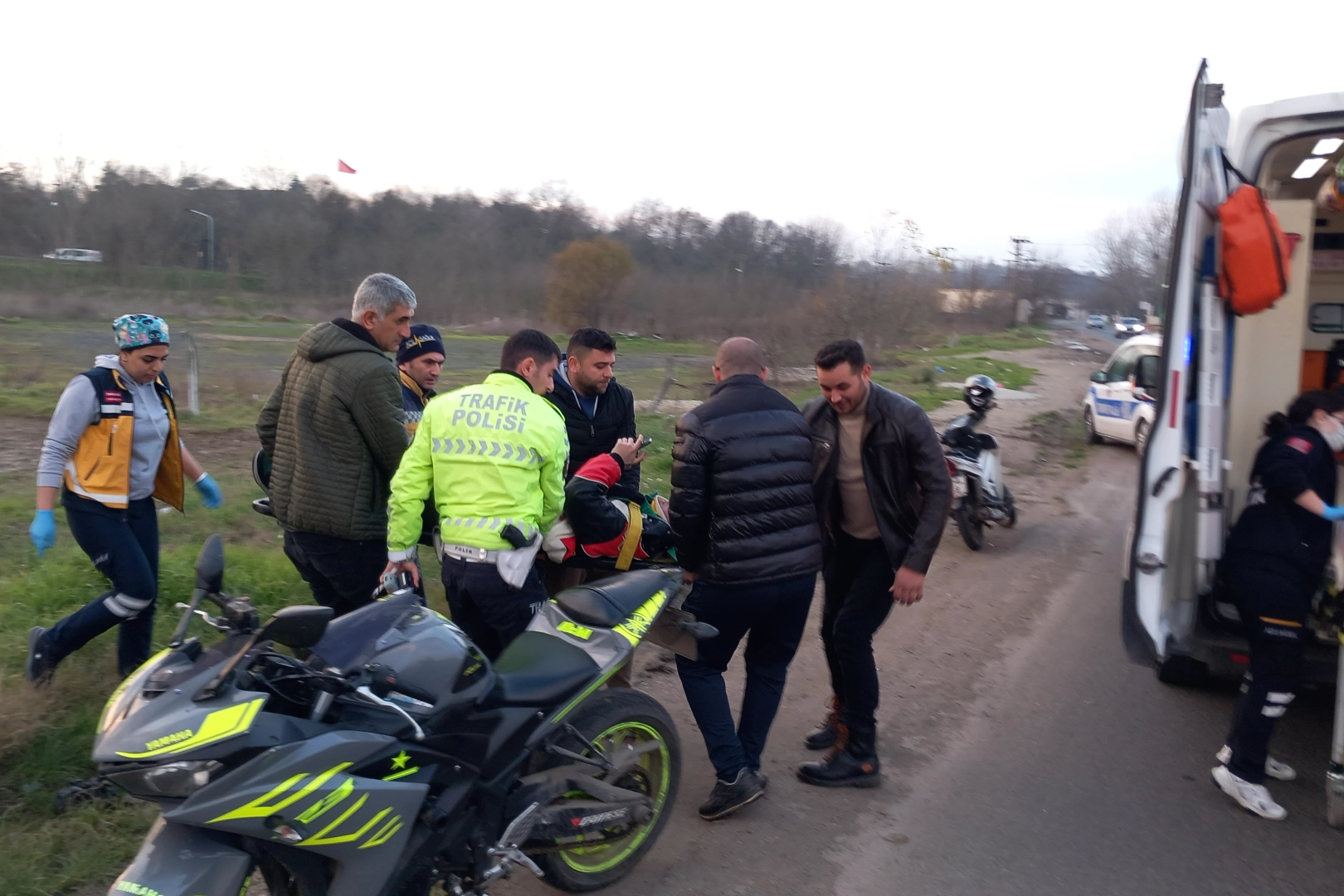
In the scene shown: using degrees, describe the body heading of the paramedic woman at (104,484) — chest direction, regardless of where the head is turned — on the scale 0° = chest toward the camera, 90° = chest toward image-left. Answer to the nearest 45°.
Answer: approximately 315°

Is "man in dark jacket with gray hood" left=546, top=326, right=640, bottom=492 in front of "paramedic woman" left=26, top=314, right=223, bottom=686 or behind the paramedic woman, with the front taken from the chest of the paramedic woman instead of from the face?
in front

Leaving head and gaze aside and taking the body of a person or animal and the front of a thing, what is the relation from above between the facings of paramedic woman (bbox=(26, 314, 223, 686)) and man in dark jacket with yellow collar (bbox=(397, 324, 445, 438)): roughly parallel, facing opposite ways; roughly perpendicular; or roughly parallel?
roughly parallel

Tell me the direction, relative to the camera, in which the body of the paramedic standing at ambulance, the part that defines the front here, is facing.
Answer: to the viewer's right

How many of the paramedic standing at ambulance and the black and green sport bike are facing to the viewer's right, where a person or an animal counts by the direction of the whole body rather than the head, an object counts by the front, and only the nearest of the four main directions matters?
1

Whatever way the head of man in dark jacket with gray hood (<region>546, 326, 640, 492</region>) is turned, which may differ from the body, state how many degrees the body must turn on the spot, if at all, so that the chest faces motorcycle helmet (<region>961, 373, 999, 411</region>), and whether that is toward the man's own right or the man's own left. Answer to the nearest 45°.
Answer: approximately 90° to the man's own left

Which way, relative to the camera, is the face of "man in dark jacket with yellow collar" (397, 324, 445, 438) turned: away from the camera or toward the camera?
toward the camera

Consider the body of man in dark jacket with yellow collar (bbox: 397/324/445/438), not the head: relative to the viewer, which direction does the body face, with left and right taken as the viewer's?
facing the viewer and to the right of the viewer

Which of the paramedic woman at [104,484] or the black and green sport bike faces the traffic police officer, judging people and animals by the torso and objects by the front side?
the paramedic woman

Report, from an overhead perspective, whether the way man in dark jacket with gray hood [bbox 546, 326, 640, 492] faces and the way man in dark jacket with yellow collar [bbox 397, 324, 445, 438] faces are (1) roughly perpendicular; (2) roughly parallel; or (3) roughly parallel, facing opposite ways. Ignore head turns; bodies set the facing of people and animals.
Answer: roughly parallel

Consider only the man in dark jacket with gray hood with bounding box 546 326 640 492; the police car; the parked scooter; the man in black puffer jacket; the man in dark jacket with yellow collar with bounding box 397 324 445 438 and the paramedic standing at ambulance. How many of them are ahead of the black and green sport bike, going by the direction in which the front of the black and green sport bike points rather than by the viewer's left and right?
0

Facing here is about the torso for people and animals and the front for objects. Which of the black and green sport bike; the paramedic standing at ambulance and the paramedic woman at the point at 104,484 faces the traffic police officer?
the paramedic woman

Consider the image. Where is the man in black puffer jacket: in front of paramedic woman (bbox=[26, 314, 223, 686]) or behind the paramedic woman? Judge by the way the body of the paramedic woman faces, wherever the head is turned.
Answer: in front

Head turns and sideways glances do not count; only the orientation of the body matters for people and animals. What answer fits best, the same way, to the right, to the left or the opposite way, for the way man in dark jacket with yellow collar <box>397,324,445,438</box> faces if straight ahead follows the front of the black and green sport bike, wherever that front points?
to the left
